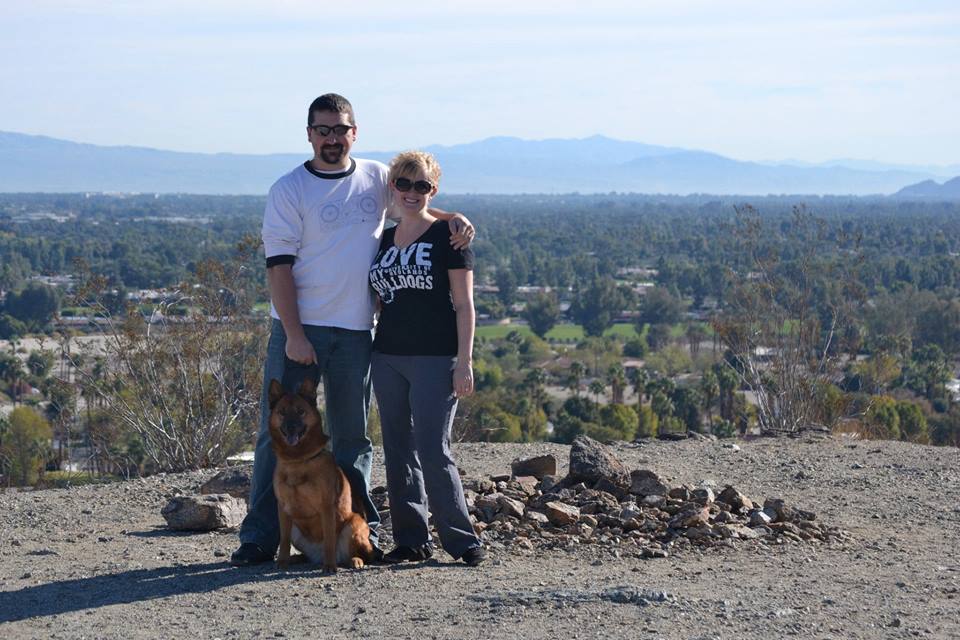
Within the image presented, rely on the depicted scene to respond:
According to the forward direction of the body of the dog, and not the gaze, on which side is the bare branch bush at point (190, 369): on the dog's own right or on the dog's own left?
on the dog's own right

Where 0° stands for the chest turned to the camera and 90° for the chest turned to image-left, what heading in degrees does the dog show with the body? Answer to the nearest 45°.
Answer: approximately 45°

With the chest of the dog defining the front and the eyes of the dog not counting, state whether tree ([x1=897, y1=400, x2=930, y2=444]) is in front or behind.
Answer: behind

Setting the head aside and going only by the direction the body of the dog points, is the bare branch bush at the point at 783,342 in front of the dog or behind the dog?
behind

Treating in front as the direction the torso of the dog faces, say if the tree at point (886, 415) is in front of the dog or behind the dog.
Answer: behind

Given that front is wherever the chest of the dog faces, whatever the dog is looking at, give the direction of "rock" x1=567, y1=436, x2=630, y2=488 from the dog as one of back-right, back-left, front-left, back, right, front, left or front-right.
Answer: back
